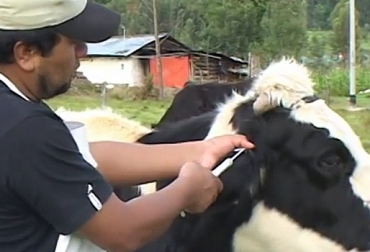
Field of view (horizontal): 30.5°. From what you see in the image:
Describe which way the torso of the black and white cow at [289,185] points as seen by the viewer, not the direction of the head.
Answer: to the viewer's right

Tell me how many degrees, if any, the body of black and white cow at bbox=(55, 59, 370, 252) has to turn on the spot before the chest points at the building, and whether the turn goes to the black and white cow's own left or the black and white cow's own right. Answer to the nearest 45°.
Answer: approximately 90° to the black and white cow's own left

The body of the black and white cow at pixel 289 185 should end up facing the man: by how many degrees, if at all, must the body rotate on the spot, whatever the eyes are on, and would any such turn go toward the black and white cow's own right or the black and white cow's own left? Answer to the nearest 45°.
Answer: approximately 135° to the black and white cow's own right

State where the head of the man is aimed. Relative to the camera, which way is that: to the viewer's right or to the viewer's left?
to the viewer's right

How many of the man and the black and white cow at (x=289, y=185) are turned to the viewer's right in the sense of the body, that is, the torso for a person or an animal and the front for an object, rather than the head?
2

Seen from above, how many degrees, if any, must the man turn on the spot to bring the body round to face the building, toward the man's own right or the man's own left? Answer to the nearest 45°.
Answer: approximately 90° to the man's own left

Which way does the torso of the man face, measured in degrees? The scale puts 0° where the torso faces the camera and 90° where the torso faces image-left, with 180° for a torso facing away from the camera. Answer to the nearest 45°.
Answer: approximately 270°

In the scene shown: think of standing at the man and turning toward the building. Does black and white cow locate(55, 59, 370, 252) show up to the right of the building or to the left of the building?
right

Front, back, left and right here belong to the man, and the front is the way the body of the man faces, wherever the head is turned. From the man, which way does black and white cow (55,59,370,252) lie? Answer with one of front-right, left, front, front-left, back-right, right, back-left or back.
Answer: front-left

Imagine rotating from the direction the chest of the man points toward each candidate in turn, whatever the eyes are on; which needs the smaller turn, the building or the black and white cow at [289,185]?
the black and white cow
